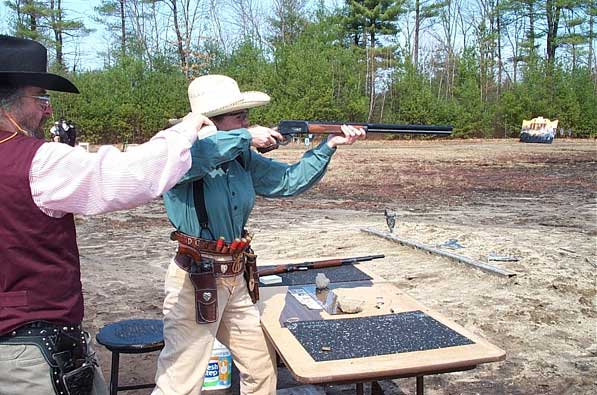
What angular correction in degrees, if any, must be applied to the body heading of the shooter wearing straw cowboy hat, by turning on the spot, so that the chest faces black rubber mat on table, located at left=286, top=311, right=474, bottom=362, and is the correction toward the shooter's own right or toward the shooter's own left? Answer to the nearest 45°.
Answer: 0° — they already face it

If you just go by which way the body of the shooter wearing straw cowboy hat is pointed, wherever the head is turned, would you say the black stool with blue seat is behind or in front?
behind

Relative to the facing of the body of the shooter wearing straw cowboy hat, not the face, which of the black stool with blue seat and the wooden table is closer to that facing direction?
the wooden table

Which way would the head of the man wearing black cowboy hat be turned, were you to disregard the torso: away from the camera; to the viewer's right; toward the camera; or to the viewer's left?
to the viewer's right

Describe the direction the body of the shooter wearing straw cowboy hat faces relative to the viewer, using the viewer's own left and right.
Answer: facing the viewer and to the right of the viewer

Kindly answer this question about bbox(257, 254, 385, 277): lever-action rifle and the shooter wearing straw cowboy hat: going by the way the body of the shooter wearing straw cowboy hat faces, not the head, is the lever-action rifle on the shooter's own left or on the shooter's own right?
on the shooter's own left
